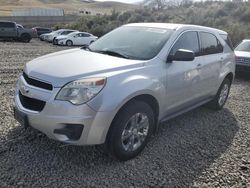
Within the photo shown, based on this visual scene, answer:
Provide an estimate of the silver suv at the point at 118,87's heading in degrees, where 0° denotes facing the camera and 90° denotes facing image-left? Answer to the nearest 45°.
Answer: approximately 45°

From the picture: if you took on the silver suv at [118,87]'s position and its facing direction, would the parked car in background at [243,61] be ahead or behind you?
behind

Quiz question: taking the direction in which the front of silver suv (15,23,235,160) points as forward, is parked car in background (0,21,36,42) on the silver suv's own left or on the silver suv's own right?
on the silver suv's own right

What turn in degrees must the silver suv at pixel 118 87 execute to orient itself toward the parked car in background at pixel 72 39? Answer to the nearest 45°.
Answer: approximately 135° to its right
